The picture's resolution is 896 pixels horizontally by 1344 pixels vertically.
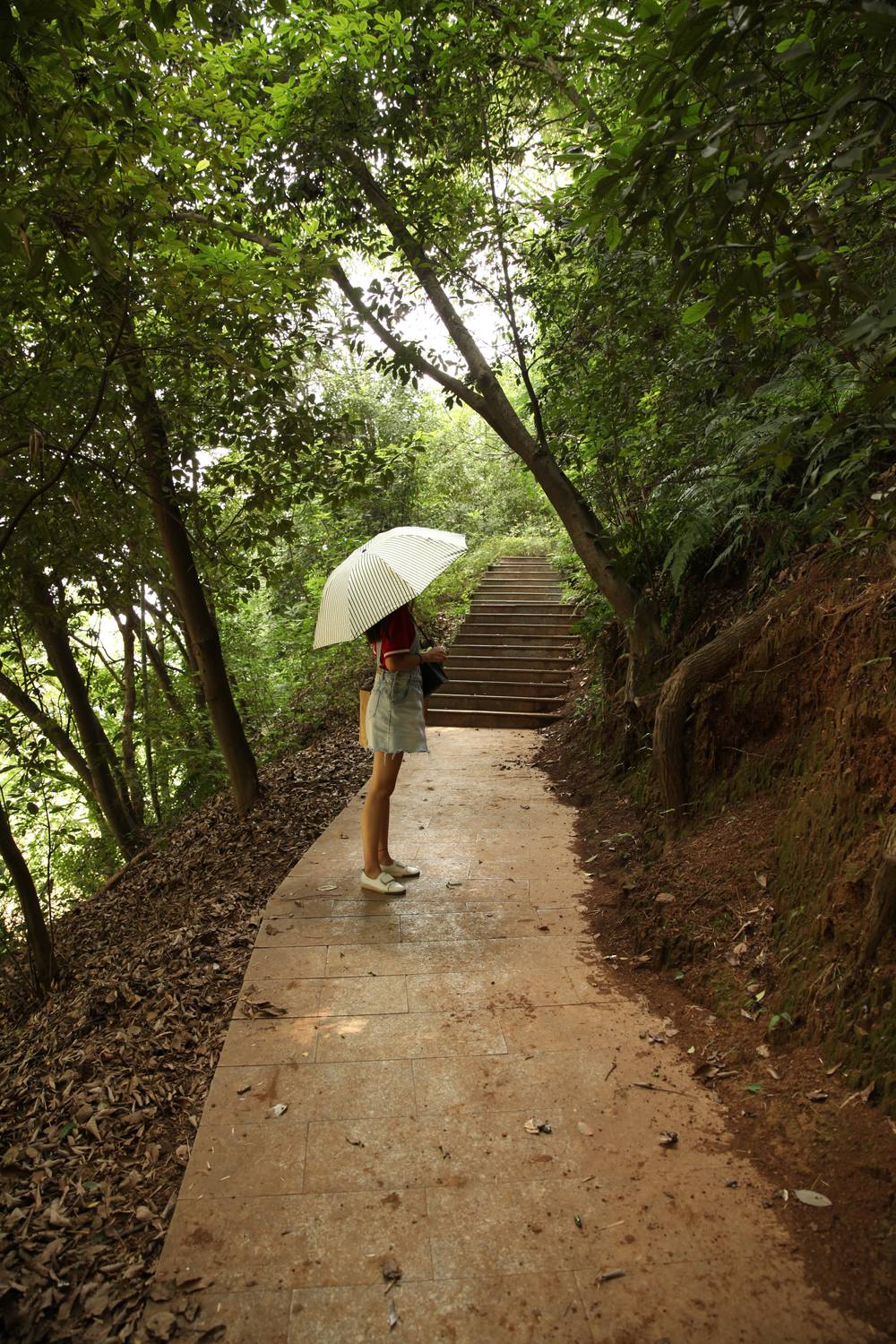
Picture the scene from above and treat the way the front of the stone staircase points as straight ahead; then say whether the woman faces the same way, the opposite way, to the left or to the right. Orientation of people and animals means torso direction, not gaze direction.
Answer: to the left

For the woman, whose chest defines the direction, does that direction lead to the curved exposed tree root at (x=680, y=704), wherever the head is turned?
yes

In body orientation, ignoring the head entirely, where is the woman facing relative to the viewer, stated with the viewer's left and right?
facing to the right of the viewer

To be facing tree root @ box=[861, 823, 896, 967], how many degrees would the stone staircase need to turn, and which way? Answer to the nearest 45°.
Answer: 0° — it already faces it

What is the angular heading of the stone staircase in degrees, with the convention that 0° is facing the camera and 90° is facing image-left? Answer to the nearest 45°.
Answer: approximately 0°

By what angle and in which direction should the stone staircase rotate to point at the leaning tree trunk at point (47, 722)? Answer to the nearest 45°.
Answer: approximately 45° to its right

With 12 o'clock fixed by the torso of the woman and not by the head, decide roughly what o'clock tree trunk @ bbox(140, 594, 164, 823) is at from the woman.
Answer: The tree trunk is roughly at 8 o'clock from the woman.

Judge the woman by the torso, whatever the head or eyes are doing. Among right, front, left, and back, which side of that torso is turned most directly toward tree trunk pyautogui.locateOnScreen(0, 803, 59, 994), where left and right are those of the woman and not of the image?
back
